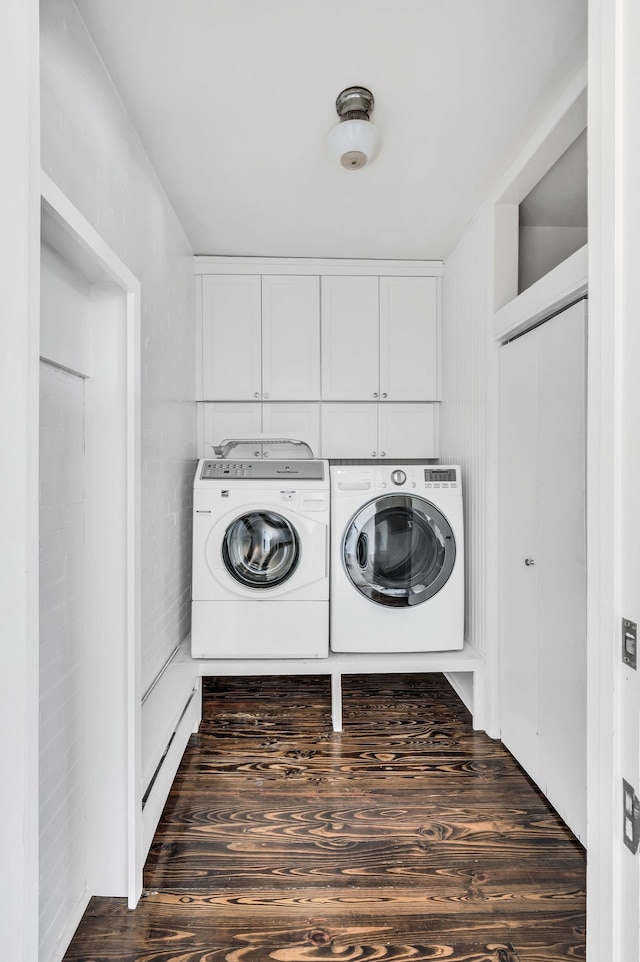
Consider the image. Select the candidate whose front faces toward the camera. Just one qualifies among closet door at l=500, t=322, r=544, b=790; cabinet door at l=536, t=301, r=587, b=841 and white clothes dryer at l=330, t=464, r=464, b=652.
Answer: the white clothes dryer

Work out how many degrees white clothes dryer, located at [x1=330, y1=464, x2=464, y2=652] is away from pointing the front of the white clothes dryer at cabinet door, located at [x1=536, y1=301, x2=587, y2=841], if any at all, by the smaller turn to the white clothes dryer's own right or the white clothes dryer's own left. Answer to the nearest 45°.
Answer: approximately 45° to the white clothes dryer's own left

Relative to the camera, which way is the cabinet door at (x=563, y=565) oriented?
to the viewer's left

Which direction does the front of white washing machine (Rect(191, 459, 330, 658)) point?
toward the camera

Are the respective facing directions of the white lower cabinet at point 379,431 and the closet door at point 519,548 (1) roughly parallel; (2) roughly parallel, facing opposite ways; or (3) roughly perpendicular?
roughly perpendicular

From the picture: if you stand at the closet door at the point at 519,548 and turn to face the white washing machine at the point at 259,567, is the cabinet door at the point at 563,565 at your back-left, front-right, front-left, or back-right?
back-left

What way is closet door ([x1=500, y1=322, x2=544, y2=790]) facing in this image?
to the viewer's left

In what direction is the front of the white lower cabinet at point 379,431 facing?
toward the camera

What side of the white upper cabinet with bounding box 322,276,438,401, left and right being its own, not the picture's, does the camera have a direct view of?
front

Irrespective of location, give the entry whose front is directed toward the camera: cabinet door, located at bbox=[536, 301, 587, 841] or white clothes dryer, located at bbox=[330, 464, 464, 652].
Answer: the white clothes dryer

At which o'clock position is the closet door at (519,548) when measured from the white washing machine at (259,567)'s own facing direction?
The closet door is roughly at 10 o'clock from the white washing machine.

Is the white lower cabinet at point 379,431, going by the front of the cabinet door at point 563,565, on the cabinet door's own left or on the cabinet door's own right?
on the cabinet door's own right

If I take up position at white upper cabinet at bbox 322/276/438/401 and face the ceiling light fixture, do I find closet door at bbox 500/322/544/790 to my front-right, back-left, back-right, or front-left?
front-left
